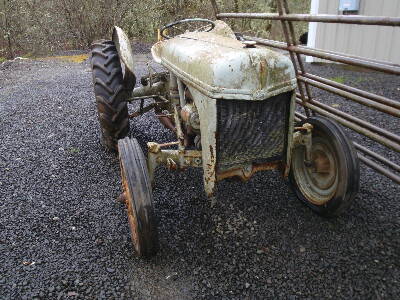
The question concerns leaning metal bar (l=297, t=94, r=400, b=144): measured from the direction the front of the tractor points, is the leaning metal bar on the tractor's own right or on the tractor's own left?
on the tractor's own left

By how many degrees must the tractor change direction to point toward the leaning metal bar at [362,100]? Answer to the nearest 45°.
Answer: approximately 90° to its left

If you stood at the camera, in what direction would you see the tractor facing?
facing the viewer and to the right of the viewer

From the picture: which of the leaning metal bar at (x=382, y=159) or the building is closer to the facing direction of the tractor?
the leaning metal bar

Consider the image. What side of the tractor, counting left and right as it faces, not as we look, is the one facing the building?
left

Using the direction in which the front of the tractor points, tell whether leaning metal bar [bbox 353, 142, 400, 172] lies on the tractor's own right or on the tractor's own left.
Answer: on the tractor's own left

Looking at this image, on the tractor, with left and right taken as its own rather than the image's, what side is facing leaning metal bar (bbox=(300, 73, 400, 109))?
left

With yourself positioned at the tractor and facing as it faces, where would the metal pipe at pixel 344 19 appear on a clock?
The metal pipe is roughly at 9 o'clock from the tractor.
